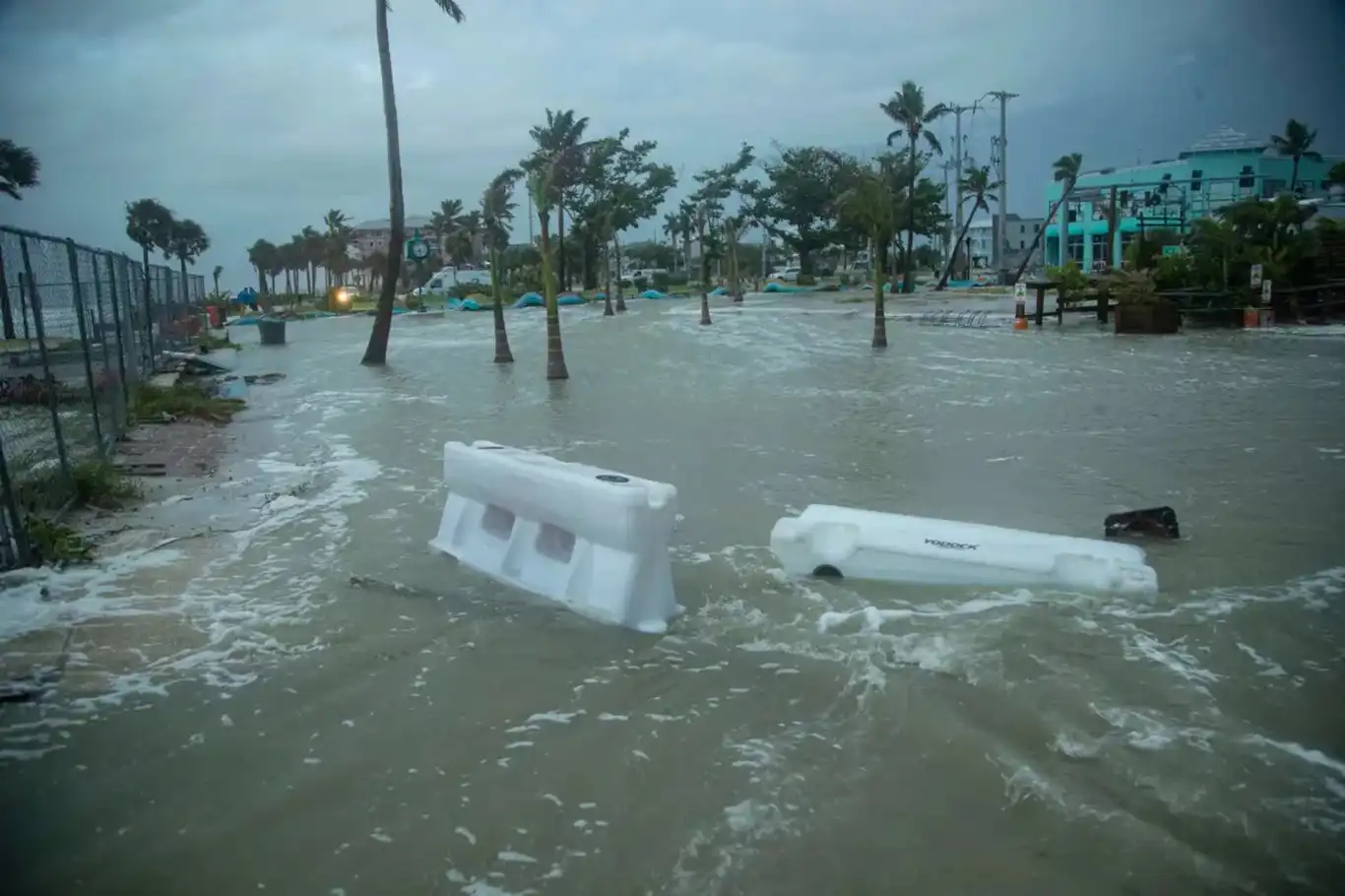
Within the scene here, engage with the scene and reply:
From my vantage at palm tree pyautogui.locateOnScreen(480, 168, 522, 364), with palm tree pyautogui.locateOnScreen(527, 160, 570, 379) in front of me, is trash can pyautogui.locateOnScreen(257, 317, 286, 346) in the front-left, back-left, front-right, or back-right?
back-right

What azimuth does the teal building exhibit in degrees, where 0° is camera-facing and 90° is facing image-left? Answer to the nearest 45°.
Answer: approximately 45°

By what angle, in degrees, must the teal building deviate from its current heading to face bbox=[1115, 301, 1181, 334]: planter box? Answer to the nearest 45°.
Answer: approximately 45° to its left

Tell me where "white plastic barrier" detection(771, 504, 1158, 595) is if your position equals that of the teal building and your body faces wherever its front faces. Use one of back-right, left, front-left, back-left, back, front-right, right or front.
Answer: front-left

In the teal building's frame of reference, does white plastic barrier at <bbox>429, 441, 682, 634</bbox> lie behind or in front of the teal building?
in front

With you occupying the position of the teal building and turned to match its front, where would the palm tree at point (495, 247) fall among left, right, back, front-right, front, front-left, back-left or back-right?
front

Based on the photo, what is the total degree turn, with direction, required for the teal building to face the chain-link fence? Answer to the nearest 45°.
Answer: approximately 45° to its left

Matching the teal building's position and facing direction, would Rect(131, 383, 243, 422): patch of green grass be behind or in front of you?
in front

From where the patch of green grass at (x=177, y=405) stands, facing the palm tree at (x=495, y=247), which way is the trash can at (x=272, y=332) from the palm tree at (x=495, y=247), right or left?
left
